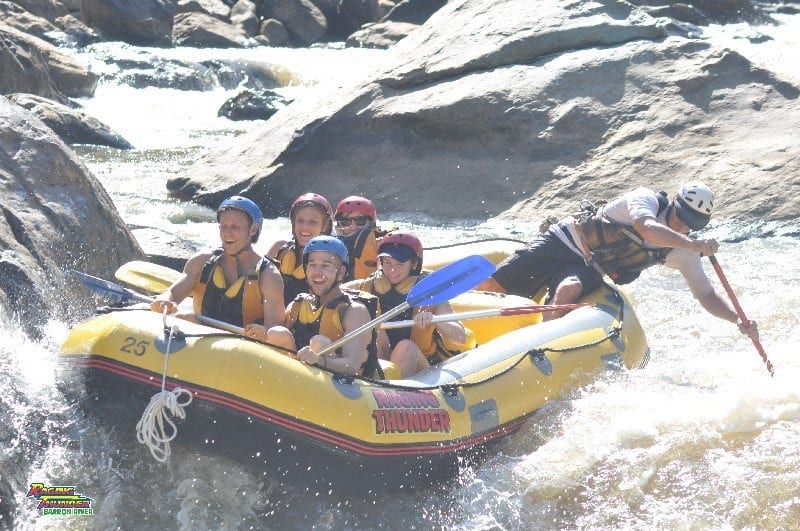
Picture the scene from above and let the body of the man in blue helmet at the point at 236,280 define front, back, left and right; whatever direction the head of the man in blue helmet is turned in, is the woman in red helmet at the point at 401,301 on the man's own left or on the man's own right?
on the man's own left

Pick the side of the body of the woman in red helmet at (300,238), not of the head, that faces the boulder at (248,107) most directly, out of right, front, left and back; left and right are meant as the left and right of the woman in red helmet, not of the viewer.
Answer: back

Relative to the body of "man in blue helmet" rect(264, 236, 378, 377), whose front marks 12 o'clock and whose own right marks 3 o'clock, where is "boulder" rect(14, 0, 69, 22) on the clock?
The boulder is roughly at 4 o'clock from the man in blue helmet.

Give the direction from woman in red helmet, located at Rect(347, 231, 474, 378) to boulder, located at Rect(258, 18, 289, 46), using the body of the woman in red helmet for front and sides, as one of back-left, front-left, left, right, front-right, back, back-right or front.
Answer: back-right

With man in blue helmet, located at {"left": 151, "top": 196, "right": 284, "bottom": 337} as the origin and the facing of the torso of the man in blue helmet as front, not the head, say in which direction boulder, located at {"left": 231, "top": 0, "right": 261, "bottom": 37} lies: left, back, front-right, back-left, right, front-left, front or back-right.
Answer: back-right

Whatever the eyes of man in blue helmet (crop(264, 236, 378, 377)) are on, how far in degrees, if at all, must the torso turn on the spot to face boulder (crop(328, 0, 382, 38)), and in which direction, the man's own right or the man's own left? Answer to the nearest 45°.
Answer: approximately 135° to the man's own right

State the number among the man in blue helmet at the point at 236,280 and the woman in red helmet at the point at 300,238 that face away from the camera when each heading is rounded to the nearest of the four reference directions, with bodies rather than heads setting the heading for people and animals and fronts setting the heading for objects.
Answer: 0

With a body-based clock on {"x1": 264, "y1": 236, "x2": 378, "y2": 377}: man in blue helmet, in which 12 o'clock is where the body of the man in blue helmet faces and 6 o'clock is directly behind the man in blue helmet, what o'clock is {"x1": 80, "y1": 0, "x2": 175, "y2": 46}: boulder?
The boulder is roughly at 4 o'clock from the man in blue helmet.

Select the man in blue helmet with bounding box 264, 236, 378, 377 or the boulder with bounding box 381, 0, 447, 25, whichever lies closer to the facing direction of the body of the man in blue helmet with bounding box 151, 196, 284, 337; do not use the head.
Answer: the man in blue helmet
